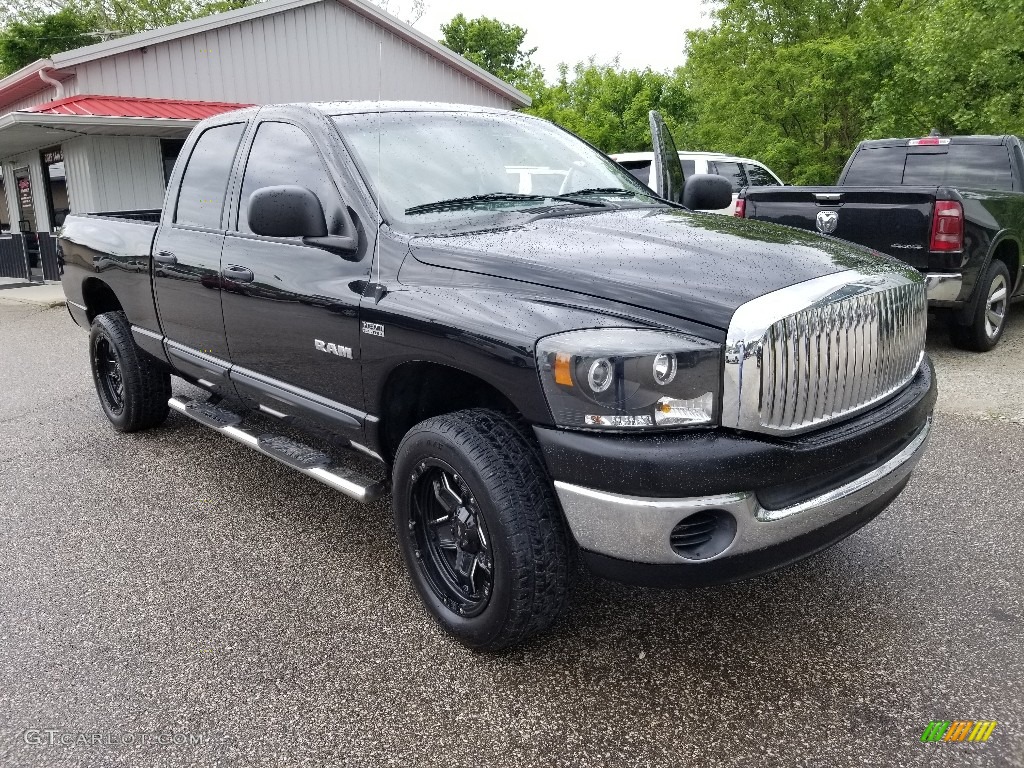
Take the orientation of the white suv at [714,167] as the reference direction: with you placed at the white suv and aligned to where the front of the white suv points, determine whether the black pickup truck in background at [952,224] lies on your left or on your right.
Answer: on your right

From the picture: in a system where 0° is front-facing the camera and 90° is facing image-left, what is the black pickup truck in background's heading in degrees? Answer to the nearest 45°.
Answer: approximately 225°

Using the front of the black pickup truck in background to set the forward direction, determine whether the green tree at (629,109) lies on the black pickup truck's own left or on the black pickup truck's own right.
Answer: on the black pickup truck's own left

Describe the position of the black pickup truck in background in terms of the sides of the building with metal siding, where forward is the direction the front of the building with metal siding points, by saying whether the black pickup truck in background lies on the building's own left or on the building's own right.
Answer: on the building's own left

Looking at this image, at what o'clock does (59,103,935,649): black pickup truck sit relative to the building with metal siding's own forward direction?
The black pickup truck is roughly at 10 o'clock from the building with metal siding.

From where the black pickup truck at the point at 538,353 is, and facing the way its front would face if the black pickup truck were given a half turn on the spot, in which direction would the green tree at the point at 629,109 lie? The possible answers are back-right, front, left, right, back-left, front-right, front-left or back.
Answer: front-right

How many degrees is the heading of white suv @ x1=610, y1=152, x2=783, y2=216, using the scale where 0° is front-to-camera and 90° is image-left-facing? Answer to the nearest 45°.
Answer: approximately 225°

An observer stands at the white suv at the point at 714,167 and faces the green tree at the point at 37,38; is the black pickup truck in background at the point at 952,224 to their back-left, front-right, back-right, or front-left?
back-left

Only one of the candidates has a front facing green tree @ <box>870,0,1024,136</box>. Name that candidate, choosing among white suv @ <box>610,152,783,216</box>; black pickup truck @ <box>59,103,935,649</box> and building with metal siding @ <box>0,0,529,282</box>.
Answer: the white suv

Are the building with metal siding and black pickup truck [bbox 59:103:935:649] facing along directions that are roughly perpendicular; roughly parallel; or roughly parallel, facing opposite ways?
roughly perpendicular

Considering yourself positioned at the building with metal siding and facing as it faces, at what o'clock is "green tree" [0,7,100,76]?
The green tree is roughly at 4 o'clock from the building with metal siding.
